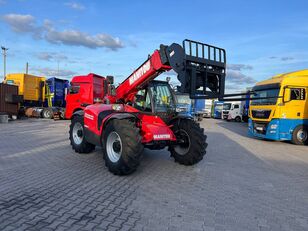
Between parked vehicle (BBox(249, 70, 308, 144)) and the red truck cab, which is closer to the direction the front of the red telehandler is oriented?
the parked vehicle

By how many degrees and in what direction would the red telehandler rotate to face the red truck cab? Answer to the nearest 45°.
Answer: approximately 135° to its left

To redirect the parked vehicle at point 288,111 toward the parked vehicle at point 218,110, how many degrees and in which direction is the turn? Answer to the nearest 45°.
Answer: approximately 135° to its right

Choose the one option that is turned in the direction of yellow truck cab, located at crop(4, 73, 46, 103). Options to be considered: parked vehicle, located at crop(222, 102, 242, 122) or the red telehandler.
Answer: the parked vehicle

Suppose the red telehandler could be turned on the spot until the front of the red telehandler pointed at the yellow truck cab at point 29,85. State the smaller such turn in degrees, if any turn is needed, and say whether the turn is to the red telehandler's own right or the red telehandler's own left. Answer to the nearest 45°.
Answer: approximately 180°

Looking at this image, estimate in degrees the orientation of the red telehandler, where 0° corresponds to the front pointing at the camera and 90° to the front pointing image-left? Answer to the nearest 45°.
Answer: approximately 315°

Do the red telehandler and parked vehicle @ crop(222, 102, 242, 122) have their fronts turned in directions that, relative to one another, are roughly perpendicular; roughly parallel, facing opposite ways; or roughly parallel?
roughly perpendicular

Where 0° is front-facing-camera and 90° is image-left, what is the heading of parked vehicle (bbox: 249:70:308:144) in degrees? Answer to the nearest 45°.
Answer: approximately 45°
